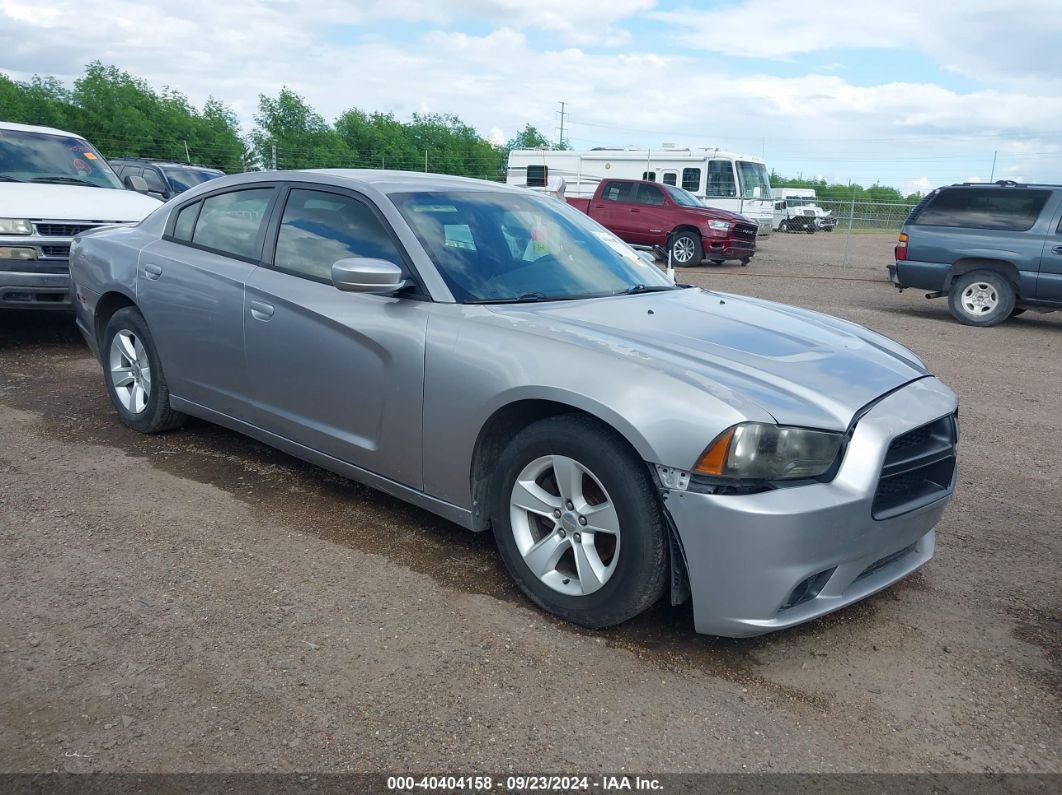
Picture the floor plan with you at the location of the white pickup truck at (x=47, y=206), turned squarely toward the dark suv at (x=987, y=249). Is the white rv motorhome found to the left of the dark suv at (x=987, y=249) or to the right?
left

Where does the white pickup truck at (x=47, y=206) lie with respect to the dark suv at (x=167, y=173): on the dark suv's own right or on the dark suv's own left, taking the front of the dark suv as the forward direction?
on the dark suv's own right

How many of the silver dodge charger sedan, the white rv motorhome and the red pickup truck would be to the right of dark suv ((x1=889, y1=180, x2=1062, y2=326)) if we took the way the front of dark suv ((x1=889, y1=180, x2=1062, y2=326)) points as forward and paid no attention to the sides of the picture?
1

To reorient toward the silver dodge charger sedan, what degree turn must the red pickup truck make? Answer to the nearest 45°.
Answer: approximately 45° to its right

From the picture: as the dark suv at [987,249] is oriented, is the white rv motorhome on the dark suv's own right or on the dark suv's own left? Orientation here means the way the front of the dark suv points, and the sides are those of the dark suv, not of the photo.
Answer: on the dark suv's own left

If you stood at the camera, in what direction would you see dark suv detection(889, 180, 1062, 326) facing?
facing to the right of the viewer

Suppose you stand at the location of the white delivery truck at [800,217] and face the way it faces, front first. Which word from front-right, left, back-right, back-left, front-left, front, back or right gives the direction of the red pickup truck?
front-right

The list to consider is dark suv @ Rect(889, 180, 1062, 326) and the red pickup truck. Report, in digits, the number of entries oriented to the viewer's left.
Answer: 0

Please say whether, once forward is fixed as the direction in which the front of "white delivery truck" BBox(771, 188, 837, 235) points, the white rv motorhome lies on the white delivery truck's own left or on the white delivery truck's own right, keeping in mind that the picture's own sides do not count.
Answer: on the white delivery truck's own right

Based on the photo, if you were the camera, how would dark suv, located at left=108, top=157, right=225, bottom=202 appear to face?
facing the viewer and to the right of the viewer

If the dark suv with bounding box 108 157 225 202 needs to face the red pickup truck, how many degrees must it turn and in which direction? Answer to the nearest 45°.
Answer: approximately 45° to its left

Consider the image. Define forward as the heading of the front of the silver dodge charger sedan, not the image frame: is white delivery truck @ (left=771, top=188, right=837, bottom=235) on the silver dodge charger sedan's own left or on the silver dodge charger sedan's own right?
on the silver dodge charger sedan's own left

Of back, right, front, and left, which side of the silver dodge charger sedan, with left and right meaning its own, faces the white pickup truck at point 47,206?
back

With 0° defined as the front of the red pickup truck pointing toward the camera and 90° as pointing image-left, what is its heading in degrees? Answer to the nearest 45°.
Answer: approximately 315°
